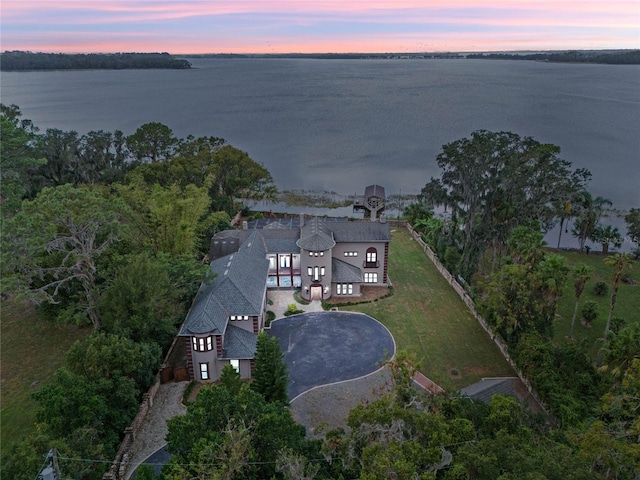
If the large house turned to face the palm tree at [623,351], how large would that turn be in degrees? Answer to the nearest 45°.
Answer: approximately 45° to its left

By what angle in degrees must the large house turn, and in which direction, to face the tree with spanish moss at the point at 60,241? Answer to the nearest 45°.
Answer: approximately 45° to its right

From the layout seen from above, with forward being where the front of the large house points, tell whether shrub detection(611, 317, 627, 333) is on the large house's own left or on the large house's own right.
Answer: on the large house's own left

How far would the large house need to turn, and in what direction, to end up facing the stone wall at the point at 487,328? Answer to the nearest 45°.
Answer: approximately 90° to its left

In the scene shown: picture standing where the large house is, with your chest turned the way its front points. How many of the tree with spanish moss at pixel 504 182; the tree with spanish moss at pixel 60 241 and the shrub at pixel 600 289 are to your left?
2

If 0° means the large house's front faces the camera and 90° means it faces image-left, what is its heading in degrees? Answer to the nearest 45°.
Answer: approximately 0°

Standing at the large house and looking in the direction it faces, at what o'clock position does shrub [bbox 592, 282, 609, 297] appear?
The shrub is roughly at 9 o'clock from the large house.

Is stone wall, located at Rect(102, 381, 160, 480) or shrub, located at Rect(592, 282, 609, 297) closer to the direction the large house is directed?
the stone wall

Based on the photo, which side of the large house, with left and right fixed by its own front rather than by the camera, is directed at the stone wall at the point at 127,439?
front

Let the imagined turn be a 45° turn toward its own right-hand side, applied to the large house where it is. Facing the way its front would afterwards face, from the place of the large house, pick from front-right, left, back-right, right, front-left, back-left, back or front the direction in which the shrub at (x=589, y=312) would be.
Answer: back-left

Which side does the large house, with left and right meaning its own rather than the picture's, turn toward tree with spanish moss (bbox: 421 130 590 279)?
left
